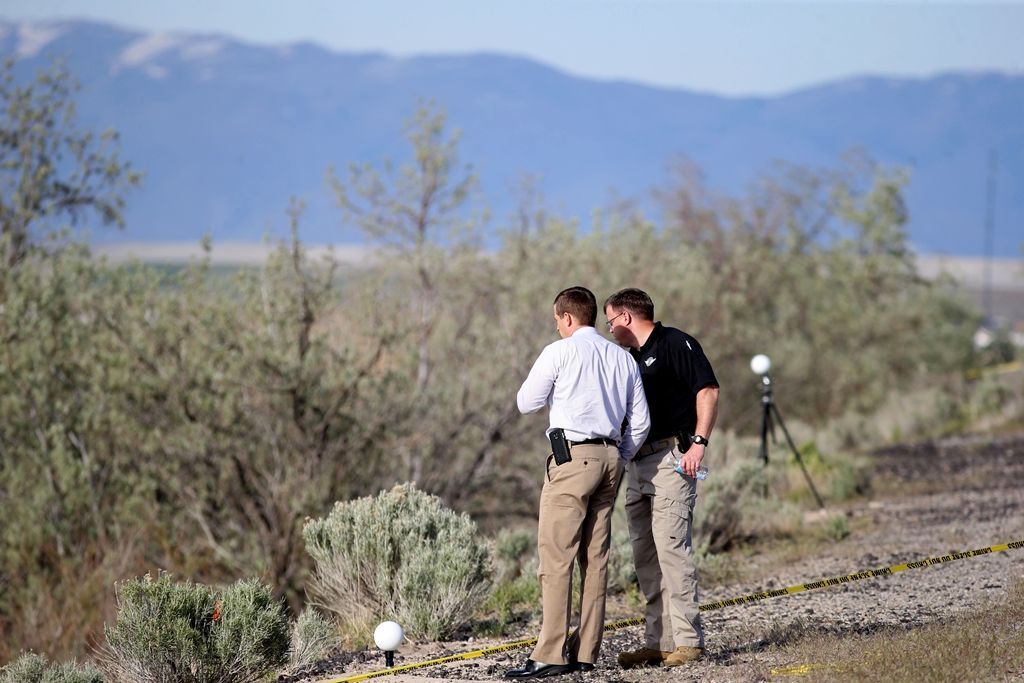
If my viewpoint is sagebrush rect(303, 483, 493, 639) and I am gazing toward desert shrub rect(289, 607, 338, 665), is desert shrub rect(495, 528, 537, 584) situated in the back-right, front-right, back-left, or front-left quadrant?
back-right

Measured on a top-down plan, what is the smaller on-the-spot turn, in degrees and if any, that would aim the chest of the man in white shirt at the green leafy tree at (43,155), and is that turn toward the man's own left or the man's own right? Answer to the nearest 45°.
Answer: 0° — they already face it

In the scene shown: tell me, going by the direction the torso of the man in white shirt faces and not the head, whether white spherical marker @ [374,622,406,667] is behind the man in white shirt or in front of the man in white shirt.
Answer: in front

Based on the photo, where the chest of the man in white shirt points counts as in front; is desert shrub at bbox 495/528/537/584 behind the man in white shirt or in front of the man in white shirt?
in front

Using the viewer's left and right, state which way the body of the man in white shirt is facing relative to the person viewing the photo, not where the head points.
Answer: facing away from the viewer and to the left of the viewer

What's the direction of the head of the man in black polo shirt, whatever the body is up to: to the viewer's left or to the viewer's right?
to the viewer's left

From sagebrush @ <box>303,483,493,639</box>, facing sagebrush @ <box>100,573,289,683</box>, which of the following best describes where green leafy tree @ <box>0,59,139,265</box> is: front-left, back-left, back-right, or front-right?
back-right
